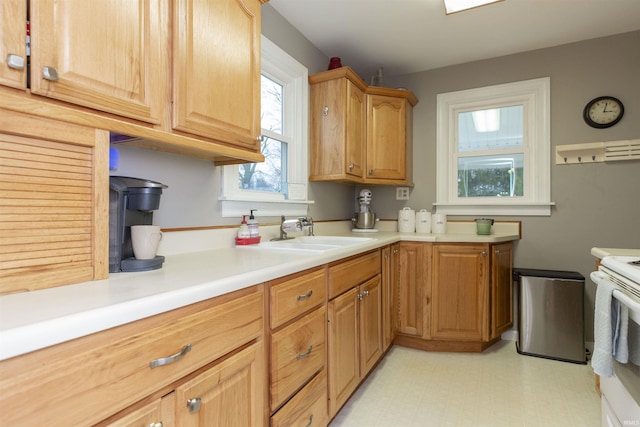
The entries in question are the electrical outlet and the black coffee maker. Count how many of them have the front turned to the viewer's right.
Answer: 1

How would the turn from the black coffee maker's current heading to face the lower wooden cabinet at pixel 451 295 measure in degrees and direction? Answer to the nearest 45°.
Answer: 0° — it already faces it

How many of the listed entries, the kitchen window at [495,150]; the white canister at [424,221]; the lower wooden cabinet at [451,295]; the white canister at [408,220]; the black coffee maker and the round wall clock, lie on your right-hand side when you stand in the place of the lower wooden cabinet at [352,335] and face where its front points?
1

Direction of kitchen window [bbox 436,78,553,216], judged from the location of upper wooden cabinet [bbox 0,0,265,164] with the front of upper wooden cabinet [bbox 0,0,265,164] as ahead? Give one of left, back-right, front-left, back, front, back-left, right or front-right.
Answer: front-left

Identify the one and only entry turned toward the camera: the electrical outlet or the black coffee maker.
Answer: the electrical outlet

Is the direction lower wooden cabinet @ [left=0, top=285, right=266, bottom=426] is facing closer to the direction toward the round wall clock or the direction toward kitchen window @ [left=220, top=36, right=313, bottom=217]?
the round wall clock

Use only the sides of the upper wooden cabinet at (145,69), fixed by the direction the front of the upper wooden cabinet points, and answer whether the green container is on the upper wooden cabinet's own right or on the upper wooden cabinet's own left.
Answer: on the upper wooden cabinet's own left

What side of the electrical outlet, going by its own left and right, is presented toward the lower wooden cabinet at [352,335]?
front

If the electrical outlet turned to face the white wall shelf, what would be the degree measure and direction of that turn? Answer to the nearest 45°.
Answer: approximately 90° to its left

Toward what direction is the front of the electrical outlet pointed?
toward the camera

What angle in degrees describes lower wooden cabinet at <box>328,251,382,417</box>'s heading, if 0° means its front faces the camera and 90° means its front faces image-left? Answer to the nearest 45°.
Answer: approximately 315°

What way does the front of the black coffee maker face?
to the viewer's right

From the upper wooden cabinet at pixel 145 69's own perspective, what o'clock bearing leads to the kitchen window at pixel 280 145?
The kitchen window is roughly at 9 o'clock from the upper wooden cabinet.

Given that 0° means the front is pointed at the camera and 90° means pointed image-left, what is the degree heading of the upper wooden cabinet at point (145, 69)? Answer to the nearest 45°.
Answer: approximately 315°
